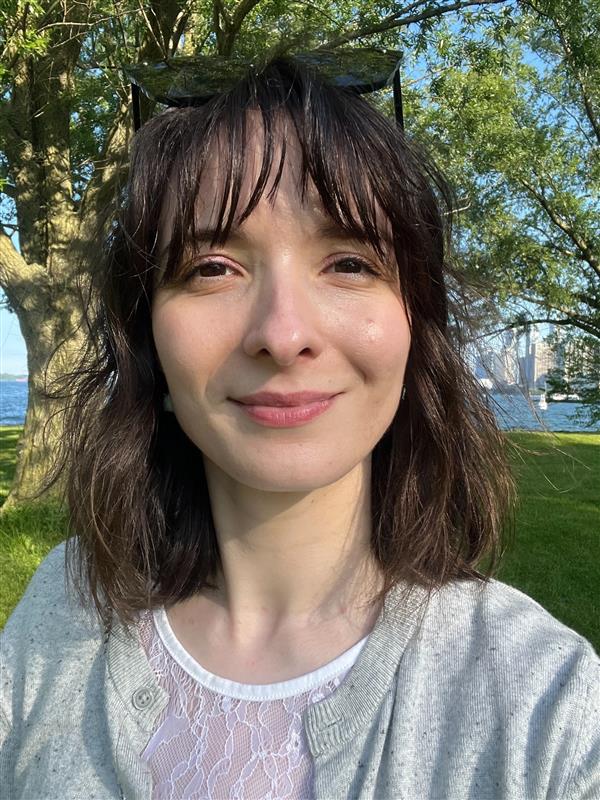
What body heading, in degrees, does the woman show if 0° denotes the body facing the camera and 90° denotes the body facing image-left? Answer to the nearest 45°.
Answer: approximately 0°
